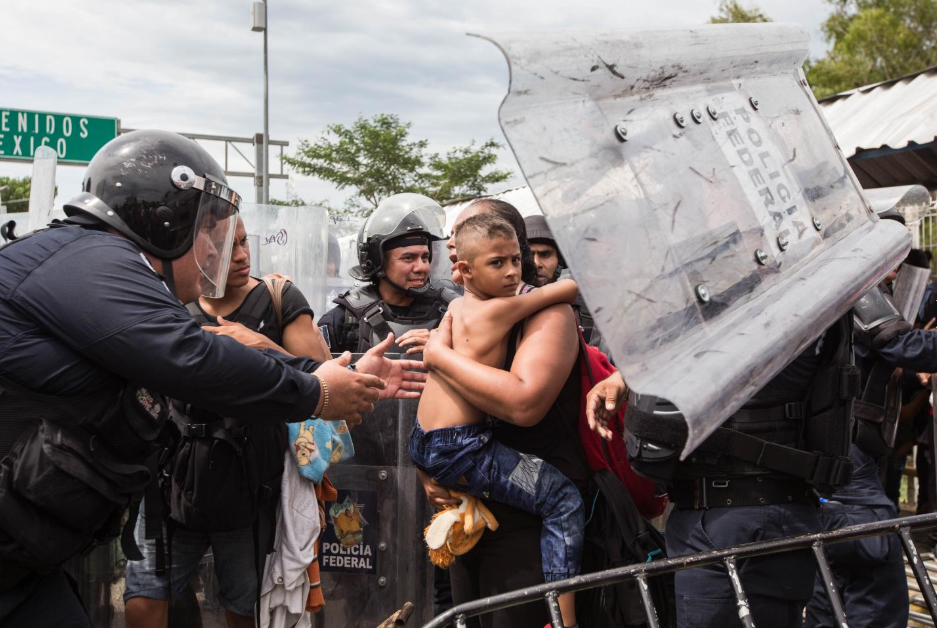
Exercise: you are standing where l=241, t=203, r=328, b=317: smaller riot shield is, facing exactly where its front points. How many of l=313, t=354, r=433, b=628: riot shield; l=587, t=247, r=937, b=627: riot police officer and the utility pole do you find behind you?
1

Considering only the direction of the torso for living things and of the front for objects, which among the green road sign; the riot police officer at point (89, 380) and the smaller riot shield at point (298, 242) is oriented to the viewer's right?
the riot police officer

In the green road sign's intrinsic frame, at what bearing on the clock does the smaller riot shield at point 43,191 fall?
The smaller riot shield is roughly at 12 o'clock from the green road sign.

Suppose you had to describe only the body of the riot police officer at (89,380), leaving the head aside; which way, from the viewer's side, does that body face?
to the viewer's right

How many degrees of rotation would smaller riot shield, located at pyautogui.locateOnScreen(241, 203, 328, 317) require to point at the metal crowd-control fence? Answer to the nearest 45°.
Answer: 0° — it already faces it

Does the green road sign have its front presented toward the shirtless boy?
yes

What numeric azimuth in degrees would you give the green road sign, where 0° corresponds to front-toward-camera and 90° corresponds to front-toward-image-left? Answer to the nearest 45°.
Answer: approximately 0°

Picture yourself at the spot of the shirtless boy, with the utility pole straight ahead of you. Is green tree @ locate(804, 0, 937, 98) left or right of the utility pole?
right

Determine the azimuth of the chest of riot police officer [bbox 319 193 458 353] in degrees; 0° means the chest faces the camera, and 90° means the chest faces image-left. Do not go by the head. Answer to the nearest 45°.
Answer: approximately 315°

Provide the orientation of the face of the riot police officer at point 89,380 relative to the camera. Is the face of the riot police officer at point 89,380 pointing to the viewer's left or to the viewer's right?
to the viewer's right

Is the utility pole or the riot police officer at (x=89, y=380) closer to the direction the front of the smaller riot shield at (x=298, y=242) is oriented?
the riot police officer

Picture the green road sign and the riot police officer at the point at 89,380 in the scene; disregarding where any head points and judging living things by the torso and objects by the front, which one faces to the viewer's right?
the riot police officer

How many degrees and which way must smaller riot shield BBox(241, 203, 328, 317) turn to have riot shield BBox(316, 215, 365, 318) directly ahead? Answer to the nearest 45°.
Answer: approximately 135° to its left

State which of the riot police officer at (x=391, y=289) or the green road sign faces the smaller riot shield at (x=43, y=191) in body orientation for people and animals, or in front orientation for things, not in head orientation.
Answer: the green road sign
